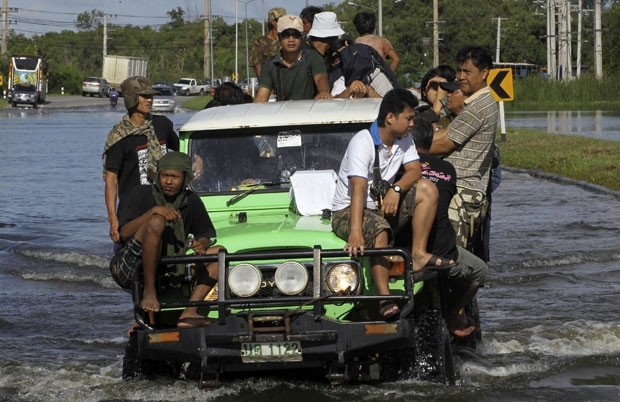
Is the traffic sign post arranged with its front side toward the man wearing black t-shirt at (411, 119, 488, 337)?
yes

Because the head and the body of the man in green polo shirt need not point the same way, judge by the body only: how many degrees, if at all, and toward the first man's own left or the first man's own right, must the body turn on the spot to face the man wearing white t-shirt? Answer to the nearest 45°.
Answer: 0° — they already face them

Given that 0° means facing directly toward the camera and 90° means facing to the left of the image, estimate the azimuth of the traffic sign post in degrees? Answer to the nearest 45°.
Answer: approximately 0°

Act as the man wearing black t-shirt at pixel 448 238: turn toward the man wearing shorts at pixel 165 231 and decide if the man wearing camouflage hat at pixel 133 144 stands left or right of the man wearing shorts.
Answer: right

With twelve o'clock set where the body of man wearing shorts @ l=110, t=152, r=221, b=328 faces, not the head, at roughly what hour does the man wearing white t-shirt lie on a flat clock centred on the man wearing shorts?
The man wearing white t-shirt is roughly at 9 o'clock from the man wearing shorts.

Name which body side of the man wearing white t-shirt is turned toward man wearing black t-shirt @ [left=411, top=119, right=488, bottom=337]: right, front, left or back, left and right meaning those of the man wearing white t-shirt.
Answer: left
